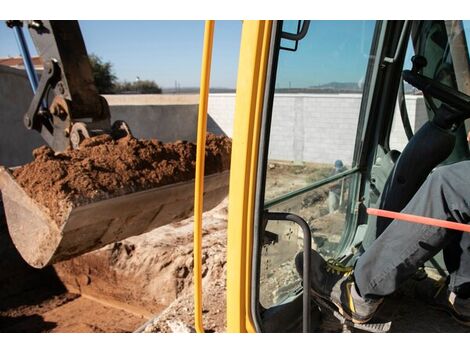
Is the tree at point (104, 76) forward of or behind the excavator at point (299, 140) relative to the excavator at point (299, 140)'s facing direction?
forward

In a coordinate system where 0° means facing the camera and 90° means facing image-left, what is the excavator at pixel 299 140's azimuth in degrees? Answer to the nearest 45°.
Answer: approximately 135°
